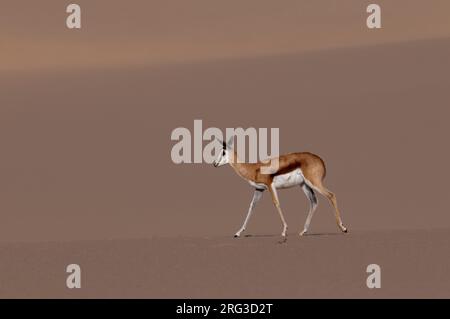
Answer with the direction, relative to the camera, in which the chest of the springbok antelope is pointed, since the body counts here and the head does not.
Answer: to the viewer's left
